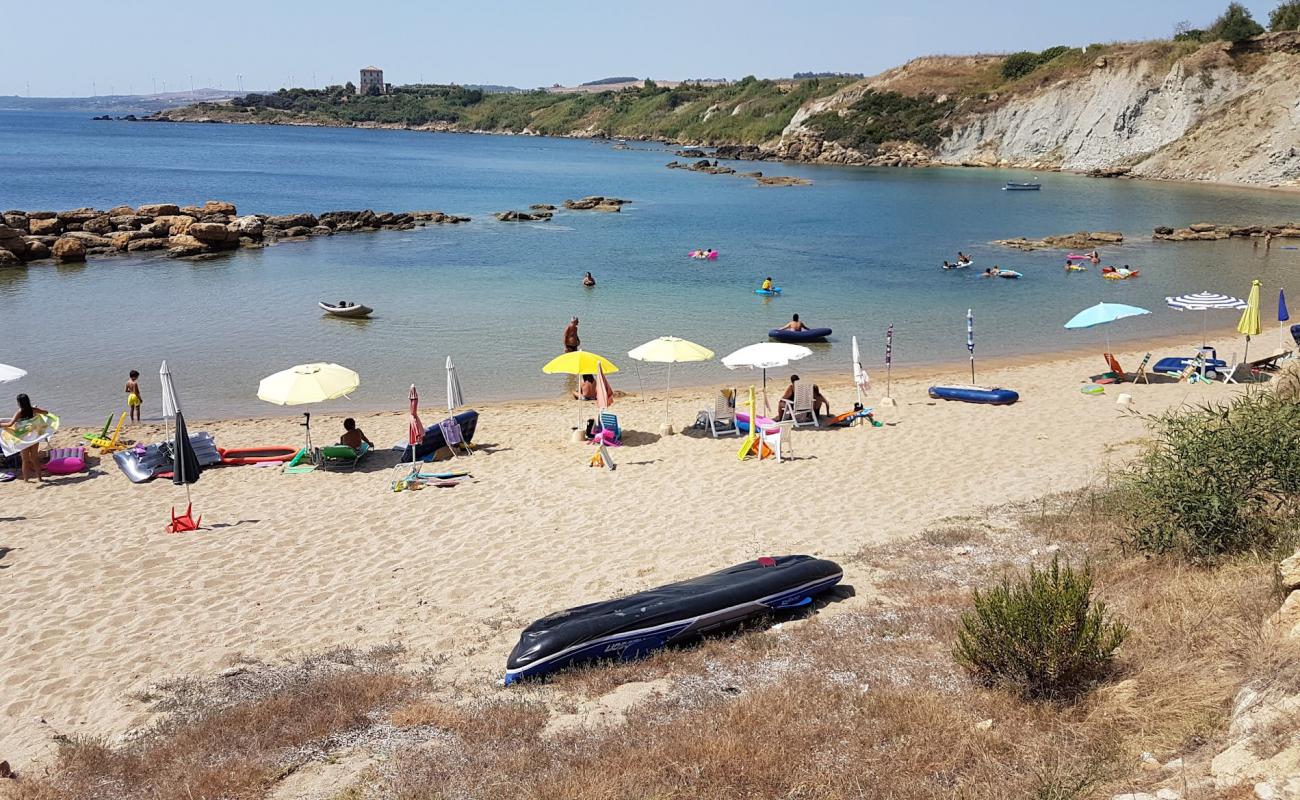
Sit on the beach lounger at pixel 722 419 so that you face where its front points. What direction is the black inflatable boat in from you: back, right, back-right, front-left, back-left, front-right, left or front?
back

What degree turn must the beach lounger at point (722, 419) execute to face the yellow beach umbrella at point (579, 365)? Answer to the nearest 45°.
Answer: approximately 90° to its left

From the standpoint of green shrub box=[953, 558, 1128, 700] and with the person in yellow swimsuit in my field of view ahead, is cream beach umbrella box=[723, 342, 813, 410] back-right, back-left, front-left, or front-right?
front-right

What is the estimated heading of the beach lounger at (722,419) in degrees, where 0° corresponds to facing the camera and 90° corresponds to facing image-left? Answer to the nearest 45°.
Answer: approximately 180°

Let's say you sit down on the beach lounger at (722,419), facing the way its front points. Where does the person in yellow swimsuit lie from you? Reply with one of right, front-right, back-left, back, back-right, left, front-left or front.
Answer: left

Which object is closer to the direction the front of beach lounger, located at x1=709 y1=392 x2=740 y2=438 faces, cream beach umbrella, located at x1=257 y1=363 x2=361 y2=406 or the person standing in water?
the person standing in water
